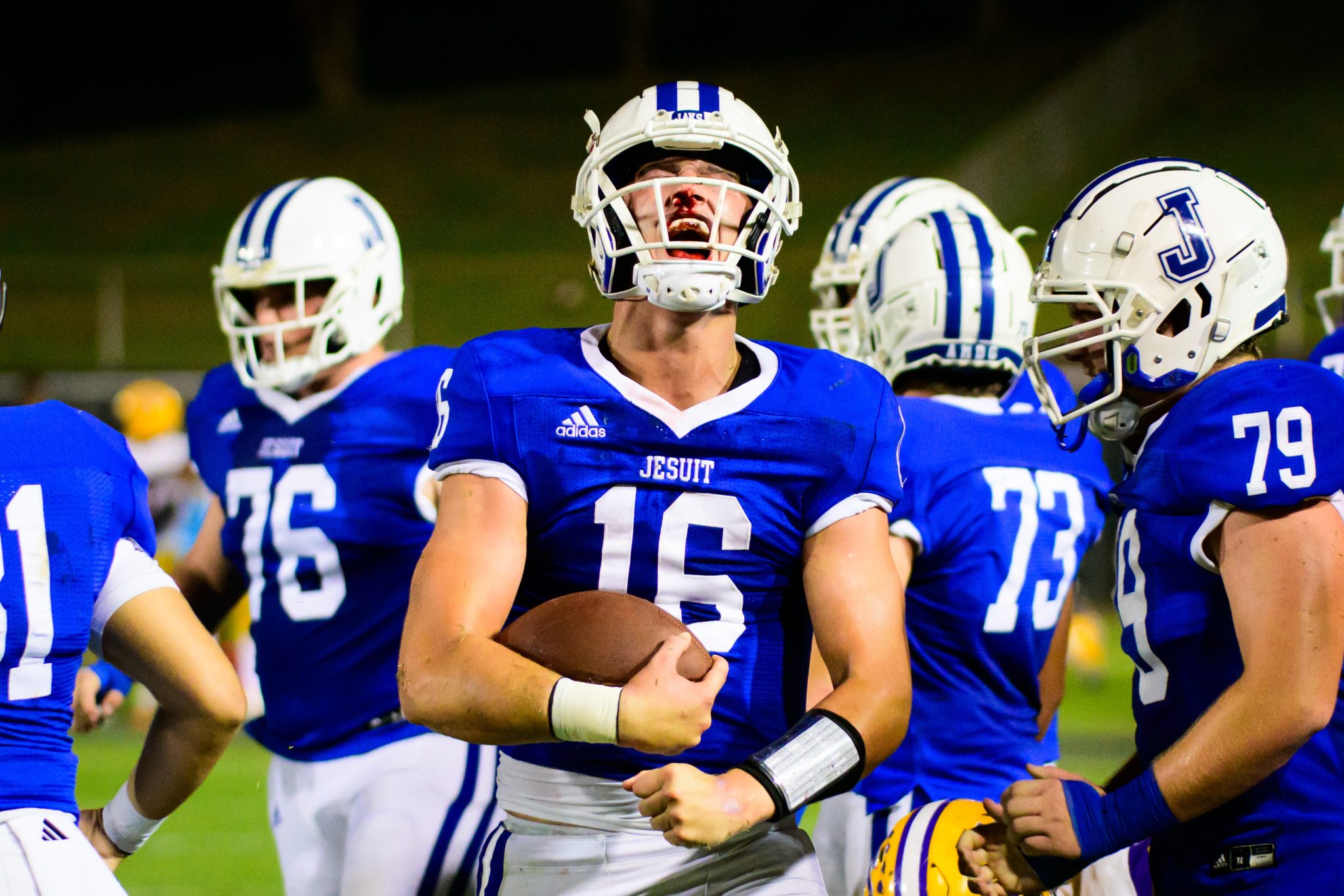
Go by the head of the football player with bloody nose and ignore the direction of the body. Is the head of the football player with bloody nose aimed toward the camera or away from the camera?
toward the camera

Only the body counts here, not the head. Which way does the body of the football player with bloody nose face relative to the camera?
toward the camera
